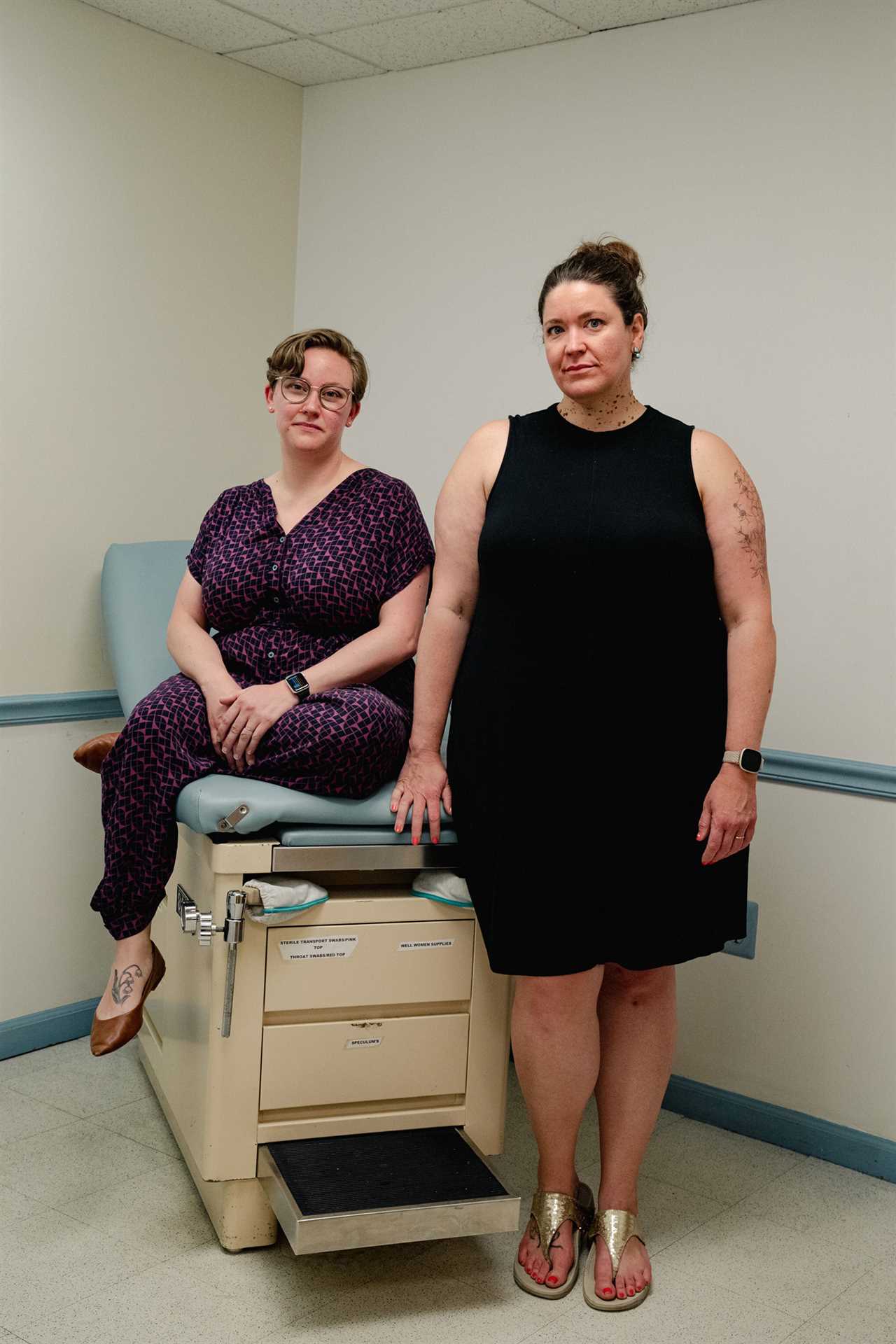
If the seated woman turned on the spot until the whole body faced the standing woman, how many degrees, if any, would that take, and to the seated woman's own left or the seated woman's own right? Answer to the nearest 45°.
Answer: approximately 90° to the seated woman's own left

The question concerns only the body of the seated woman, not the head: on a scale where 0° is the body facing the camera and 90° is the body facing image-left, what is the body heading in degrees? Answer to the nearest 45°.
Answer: approximately 45°

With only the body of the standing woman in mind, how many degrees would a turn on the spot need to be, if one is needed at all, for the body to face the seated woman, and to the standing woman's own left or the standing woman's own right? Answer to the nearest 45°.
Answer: approximately 135° to the standing woman's own right
